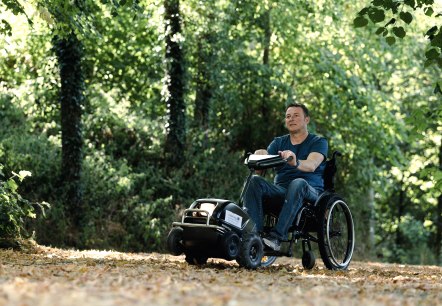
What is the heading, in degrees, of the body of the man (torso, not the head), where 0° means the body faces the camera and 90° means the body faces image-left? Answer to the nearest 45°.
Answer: approximately 45°

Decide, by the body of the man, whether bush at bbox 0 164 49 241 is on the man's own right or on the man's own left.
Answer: on the man's own right

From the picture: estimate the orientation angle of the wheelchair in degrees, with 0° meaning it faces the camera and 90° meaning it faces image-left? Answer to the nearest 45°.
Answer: approximately 45°

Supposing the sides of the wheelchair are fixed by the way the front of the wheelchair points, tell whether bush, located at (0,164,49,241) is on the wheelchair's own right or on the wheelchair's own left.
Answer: on the wheelchair's own right

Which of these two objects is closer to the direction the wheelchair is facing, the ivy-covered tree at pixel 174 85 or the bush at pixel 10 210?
the bush

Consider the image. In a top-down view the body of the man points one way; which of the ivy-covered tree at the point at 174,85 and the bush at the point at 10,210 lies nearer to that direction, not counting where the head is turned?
the bush

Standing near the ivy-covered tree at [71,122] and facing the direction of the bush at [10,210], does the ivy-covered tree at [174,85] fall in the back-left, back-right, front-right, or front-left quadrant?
back-left

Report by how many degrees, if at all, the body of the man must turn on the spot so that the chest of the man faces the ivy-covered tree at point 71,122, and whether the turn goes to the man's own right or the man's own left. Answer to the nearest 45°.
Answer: approximately 90° to the man's own right

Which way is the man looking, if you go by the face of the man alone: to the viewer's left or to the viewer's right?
to the viewer's left

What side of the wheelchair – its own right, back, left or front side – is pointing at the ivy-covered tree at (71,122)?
right
